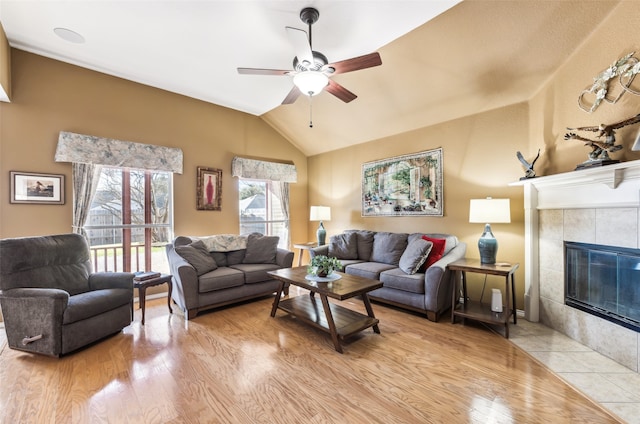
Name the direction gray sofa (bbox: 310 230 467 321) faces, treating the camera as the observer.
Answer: facing the viewer and to the left of the viewer

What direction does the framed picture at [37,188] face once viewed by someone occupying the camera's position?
facing the viewer

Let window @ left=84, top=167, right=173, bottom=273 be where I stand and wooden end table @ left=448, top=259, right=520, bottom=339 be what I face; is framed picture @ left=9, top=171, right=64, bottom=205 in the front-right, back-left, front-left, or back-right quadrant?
back-right

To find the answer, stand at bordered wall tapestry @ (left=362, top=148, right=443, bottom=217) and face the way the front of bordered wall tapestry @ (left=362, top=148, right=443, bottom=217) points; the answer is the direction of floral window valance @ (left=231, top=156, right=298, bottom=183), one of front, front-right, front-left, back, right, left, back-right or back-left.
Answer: front-right

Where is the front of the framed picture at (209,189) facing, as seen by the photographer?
facing the viewer and to the right of the viewer

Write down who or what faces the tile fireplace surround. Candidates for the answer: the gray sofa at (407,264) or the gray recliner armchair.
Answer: the gray recliner armchair

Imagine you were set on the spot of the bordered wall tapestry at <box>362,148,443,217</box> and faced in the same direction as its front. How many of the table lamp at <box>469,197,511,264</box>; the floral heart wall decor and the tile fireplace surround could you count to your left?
3

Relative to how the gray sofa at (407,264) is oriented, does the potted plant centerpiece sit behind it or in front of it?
in front

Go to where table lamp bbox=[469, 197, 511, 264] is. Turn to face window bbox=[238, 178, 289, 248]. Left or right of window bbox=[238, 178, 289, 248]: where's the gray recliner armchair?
left

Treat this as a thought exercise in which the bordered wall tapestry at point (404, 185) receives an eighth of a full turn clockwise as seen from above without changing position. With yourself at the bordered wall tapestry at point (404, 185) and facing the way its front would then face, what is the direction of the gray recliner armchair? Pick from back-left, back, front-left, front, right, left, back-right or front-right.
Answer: front-left

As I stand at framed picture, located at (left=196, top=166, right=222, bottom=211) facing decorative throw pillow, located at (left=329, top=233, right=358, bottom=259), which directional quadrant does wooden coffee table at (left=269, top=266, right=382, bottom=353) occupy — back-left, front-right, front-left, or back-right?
front-right

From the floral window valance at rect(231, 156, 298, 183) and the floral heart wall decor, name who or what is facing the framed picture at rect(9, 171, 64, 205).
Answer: the floral heart wall decor

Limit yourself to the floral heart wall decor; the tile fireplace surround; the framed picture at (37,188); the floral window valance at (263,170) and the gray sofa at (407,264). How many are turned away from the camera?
0
